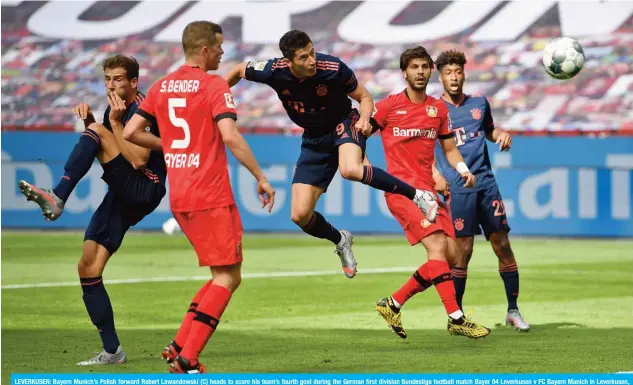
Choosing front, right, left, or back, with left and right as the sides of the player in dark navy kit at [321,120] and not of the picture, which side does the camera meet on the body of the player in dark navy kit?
front

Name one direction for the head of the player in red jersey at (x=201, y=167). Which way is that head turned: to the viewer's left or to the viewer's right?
to the viewer's right

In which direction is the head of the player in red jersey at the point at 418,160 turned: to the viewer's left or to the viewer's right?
to the viewer's right

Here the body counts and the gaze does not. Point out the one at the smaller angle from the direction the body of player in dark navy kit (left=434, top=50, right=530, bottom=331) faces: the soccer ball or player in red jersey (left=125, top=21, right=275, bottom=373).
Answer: the player in red jersey

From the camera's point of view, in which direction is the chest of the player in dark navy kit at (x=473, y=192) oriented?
toward the camera

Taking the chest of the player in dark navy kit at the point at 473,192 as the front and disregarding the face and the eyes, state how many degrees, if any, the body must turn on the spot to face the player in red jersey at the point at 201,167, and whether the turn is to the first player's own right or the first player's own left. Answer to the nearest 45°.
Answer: approximately 45° to the first player's own right

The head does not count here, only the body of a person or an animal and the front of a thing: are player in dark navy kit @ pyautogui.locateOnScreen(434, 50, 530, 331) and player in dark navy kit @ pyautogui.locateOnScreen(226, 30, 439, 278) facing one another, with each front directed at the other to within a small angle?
no

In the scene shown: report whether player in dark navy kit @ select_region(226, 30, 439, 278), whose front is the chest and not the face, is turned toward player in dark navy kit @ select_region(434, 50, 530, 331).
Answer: no

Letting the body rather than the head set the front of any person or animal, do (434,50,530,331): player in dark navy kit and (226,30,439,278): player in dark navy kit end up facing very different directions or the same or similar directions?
same or similar directions
